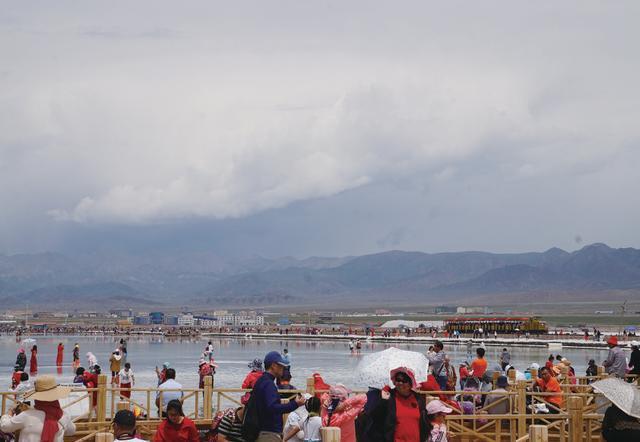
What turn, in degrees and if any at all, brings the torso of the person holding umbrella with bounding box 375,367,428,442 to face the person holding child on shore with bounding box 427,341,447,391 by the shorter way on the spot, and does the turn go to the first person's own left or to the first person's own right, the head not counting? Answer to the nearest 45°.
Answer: approximately 180°

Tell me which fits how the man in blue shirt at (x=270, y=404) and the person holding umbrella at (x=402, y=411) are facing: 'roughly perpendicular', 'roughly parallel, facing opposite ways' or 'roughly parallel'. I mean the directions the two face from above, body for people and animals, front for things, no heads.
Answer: roughly perpendicular

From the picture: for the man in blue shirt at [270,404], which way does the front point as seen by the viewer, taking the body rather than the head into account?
to the viewer's right

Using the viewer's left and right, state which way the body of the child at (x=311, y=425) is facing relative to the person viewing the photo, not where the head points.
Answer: facing away from the viewer

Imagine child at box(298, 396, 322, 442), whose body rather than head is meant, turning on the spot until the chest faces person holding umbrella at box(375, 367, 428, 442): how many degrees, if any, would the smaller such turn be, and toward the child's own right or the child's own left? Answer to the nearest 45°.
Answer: approximately 135° to the child's own right

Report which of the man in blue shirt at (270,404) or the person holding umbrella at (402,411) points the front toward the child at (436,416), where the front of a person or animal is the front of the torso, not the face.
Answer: the man in blue shirt

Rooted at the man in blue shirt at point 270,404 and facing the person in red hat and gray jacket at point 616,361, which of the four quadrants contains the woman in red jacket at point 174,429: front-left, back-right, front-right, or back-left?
back-left

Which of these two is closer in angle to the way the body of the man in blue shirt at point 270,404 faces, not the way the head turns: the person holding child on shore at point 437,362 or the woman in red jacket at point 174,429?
the person holding child on shore

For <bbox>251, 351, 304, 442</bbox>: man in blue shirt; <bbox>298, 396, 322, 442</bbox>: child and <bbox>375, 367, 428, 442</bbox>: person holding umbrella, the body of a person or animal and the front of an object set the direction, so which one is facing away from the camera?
the child

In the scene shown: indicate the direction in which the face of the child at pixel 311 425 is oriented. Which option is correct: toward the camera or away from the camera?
away from the camera

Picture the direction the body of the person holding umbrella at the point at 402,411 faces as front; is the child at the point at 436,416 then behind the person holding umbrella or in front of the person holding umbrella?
behind

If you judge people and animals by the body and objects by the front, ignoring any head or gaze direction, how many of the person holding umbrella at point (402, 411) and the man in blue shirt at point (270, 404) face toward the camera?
1
